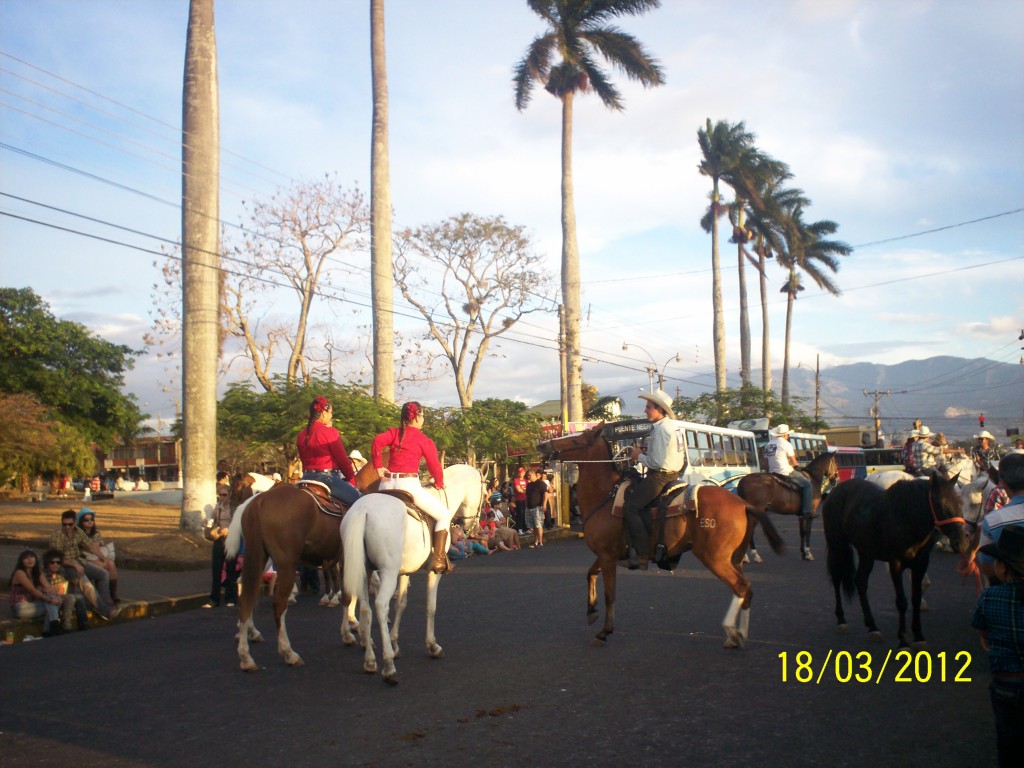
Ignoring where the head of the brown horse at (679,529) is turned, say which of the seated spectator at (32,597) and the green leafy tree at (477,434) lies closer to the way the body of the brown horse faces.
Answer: the seated spectator

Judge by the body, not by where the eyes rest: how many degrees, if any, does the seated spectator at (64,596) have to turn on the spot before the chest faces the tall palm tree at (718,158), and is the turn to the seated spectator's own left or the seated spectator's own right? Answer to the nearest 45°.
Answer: approximately 90° to the seated spectator's own left

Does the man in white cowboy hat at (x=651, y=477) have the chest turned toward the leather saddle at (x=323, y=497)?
yes

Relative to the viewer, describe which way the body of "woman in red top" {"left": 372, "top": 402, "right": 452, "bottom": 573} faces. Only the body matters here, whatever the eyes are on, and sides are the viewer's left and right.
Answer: facing away from the viewer and to the right of the viewer

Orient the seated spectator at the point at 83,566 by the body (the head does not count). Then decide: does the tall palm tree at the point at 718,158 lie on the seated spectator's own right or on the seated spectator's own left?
on the seated spectator's own left

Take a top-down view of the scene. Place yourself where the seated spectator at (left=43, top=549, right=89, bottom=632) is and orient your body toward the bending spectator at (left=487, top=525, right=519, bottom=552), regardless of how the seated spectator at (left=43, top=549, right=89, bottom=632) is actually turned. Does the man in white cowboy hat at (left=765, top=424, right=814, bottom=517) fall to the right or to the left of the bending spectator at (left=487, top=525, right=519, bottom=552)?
right

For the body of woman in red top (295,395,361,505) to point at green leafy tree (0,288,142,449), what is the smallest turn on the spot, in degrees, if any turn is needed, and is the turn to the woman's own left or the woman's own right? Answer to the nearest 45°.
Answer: approximately 45° to the woman's own left

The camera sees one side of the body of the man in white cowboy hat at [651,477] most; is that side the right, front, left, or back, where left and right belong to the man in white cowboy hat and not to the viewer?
left

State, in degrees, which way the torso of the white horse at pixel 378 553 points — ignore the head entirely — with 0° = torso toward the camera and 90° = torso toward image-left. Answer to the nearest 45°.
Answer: approximately 225°
